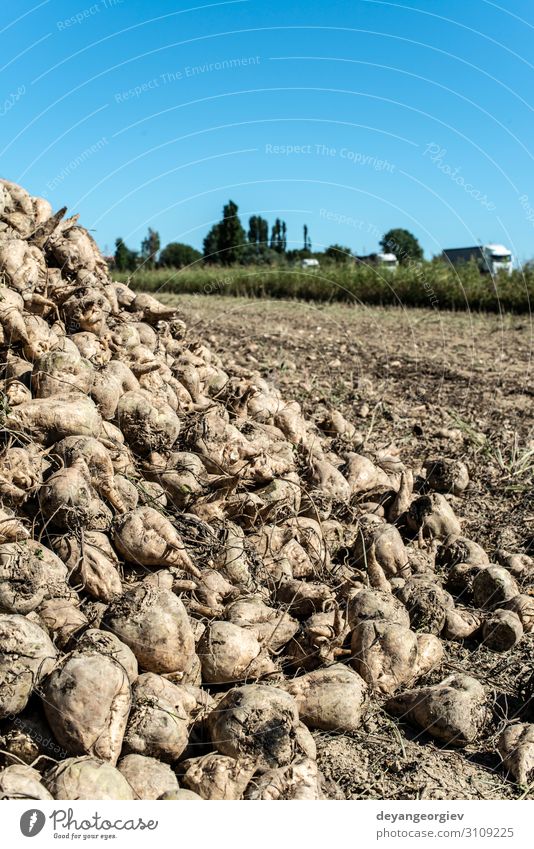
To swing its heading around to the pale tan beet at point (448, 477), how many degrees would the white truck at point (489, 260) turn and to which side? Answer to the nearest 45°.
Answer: approximately 45° to its right

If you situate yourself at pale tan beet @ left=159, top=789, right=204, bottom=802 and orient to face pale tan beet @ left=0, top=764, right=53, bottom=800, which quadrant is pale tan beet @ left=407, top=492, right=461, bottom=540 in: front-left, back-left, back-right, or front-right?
back-right

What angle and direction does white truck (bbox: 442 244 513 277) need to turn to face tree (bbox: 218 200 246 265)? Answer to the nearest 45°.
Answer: approximately 180°

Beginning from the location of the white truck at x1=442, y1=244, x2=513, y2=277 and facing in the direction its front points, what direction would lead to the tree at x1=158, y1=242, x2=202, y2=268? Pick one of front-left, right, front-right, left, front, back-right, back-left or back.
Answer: back

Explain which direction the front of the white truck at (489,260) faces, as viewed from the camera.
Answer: facing the viewer and to the right of the viewer

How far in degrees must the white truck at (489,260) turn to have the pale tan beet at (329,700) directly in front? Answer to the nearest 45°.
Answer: approximately 45° to its right

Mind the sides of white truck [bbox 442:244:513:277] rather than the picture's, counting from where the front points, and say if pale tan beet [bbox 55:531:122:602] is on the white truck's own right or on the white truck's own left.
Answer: on the white truck's own right

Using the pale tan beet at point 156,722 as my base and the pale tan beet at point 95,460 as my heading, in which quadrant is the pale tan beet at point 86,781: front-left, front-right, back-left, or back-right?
back-left

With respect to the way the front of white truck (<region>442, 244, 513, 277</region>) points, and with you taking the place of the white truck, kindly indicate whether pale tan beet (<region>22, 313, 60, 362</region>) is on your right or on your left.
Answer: on your right

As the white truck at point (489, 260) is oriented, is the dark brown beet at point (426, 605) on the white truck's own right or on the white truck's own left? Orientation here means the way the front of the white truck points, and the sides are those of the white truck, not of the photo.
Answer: on the white truck's own right
